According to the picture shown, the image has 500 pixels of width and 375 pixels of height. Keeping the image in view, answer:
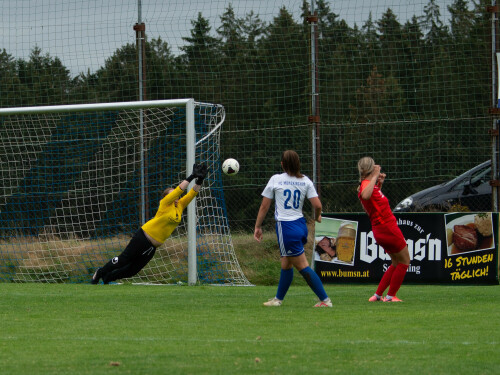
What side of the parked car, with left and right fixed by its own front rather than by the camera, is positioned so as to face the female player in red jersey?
left

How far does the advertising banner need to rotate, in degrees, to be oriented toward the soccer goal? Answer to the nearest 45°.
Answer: approximately 90° to its right

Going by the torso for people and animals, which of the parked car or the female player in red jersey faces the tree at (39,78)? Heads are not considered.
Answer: the parked car

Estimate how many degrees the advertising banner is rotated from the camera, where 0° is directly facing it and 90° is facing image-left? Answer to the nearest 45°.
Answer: approximately 0°

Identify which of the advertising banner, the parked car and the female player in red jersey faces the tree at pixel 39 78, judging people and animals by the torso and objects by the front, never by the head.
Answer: the parked car

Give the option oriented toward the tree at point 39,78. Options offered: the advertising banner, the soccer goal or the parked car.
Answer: the parked car

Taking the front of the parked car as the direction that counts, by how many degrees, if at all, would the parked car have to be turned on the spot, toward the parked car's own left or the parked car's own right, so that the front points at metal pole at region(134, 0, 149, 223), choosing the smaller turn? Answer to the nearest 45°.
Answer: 0° — it already faces it

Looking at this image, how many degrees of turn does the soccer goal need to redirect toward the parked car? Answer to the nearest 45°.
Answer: approximately 135° to its left

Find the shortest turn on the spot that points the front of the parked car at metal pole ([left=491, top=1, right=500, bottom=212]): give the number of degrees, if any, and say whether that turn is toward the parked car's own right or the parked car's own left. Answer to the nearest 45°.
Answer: approximately 90° to the parked car's own left

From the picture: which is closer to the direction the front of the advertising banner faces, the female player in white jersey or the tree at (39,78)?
the female player in white jersey

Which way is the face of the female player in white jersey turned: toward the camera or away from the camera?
away from the camera

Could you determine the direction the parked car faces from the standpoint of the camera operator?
facing to the left of the viewer
